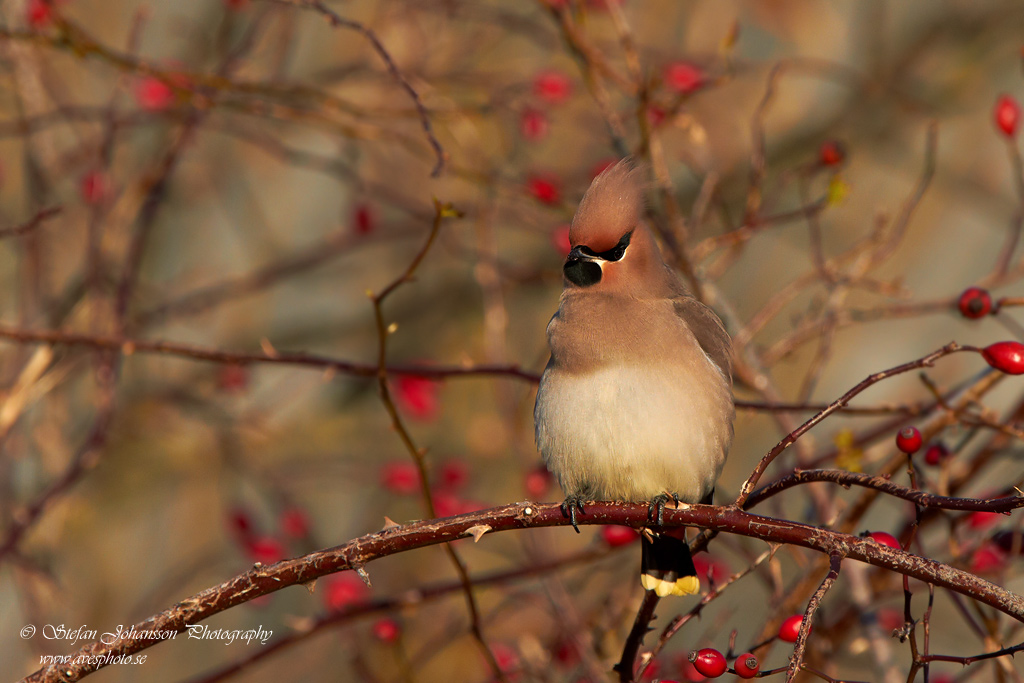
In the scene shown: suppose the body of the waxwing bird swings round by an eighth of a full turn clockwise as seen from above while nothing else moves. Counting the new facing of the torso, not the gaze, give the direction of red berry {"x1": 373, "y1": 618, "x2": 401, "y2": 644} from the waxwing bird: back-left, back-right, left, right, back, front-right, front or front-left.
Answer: front-right

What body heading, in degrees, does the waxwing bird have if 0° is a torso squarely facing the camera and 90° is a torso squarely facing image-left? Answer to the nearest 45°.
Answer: approximately 45°

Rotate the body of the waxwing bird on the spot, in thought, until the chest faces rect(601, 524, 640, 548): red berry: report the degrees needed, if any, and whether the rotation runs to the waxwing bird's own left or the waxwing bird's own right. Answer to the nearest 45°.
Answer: approximately 135° to the waxwing bird's own right

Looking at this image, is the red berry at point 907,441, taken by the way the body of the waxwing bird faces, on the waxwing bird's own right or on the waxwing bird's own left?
on the waxwing bird's own left

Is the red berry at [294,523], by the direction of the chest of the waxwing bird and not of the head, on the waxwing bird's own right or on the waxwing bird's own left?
on the waxwing bird's own right

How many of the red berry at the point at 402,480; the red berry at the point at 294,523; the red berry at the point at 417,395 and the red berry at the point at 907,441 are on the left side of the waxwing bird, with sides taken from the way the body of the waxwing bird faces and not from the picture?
1
